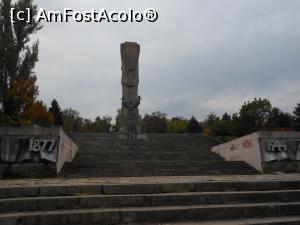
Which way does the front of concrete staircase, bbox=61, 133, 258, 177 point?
toward the camera

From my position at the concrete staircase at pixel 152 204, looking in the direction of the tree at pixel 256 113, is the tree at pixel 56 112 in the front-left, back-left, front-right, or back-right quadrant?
front-left

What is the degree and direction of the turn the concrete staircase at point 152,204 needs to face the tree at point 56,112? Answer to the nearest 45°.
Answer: approximately 180°

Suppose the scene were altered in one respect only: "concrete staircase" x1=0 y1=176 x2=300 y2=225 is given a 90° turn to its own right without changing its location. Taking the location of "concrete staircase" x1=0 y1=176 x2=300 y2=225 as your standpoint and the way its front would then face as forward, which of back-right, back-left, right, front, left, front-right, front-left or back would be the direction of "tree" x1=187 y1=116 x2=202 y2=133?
right

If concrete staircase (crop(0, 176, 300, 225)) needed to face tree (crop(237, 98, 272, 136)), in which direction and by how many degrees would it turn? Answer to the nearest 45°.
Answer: approximately 180°

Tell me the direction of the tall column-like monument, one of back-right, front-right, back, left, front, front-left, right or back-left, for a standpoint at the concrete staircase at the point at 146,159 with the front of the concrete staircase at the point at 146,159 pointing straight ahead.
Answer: back

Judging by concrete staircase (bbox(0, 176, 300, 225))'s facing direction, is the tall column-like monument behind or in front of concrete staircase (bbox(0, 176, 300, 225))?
behind

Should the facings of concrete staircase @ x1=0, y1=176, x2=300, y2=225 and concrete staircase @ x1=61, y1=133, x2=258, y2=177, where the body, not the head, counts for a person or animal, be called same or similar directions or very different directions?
same or similar directions

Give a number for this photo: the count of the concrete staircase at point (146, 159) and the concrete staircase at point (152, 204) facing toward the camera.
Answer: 2

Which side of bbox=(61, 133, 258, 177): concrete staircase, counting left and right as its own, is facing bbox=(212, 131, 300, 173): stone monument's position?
left

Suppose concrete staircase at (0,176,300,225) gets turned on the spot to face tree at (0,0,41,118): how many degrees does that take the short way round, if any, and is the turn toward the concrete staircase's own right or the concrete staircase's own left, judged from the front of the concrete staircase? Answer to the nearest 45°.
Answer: approximately 135° to the concrete staircase's own right

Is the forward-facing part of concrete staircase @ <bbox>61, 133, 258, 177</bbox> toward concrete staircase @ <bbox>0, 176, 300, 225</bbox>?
yes

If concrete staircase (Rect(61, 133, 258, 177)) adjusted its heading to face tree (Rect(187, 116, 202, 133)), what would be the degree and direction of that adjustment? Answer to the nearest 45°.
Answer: approximately 180°

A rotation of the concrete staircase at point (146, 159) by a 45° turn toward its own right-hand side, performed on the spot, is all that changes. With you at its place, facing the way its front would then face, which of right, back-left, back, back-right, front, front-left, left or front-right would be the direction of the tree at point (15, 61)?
right

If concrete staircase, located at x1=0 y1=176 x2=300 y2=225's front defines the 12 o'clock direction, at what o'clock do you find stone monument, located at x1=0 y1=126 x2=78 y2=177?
The stone monument is roughly at 5 o'clock from the concrete staircase.

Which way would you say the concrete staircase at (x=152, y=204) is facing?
toward the camera

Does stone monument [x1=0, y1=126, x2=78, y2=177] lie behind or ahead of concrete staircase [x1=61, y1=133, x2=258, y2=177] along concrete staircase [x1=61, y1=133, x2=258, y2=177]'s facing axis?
ahead
